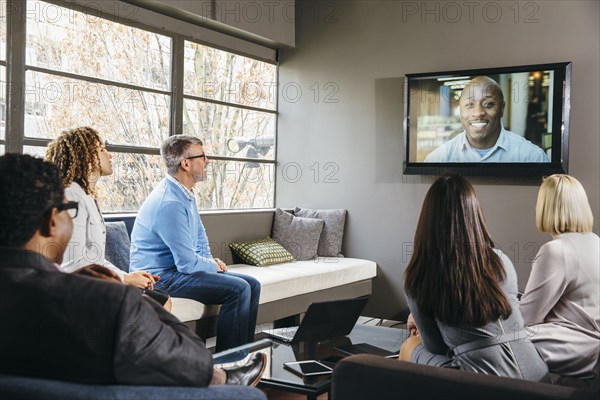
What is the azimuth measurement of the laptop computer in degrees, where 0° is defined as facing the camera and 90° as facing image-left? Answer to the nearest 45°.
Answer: approximately 135°

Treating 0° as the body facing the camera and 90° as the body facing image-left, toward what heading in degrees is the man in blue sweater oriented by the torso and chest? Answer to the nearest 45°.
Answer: approximately 270°

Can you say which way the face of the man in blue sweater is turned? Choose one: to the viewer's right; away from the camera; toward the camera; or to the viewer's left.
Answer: to the viewer's right

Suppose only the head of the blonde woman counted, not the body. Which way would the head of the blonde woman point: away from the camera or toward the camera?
away from the camera

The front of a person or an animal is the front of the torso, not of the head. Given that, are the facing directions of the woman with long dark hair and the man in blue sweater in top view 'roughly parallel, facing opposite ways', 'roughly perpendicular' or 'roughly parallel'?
roughly perpendicular

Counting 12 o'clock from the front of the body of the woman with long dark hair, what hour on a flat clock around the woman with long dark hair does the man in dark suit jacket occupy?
The man in dark suit jacket is roughly at 9 o'clock from the woman with long dark hair.

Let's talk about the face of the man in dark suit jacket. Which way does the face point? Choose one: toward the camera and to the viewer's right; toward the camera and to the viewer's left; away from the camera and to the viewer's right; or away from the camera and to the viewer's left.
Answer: away from the camera and to the viewer's right

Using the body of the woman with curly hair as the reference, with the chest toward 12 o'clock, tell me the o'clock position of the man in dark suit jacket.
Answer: The man in dark suit jacket is roughly at 3 o'clock from the woman with curly hair.

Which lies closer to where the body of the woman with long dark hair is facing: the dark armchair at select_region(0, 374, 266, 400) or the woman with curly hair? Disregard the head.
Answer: the woman with curly hair

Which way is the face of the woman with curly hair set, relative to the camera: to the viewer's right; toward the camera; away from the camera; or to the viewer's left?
to the viewer's right

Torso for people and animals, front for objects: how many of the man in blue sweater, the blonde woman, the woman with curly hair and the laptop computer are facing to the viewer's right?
2
